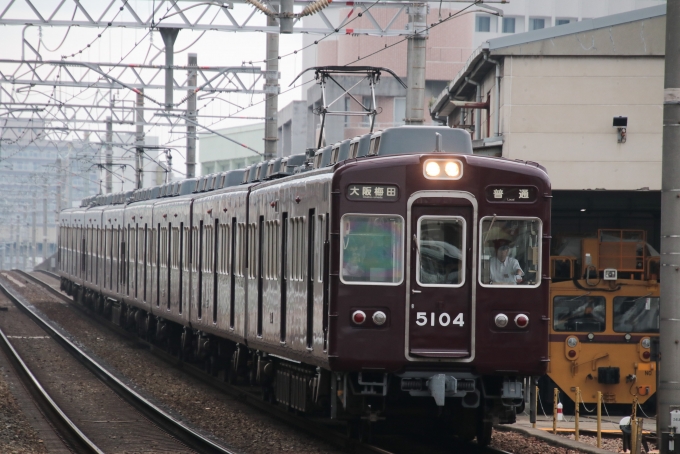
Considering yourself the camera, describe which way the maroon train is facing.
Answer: facing the viewer

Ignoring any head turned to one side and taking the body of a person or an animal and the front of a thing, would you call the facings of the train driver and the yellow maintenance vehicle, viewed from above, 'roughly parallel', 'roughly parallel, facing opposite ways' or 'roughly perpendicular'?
roughly parallel

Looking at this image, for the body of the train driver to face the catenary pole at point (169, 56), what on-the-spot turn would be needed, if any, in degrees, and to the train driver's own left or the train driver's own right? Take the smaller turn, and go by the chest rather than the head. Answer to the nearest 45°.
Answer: approximately 135° to the train driver's own right

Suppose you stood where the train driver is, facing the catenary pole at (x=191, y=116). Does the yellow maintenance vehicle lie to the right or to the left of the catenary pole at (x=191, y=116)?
right

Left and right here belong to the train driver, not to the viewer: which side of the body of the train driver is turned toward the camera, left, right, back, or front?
front

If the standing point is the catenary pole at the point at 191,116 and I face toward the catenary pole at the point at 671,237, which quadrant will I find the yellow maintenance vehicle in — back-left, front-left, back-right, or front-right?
front-left

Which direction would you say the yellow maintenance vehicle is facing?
toward the camera

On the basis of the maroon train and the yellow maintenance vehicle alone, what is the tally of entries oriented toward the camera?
2
